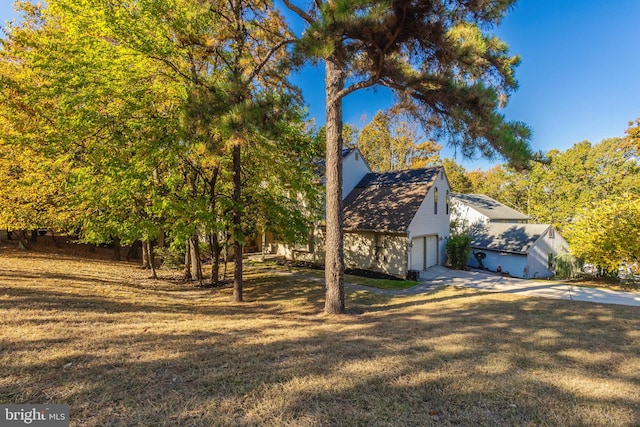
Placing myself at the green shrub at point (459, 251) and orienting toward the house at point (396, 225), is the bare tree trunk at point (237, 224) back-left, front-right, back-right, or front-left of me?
front-left

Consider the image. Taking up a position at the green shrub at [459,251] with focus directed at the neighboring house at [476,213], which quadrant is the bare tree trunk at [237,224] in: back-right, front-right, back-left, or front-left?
back-left

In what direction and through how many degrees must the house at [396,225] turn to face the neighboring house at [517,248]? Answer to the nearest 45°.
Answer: approximately 90° to its left

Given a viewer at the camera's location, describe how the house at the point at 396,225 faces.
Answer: facing the viewer and to the right of the viewer

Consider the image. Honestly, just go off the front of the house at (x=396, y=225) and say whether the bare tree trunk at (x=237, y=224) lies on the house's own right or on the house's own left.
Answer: on the house's own right
